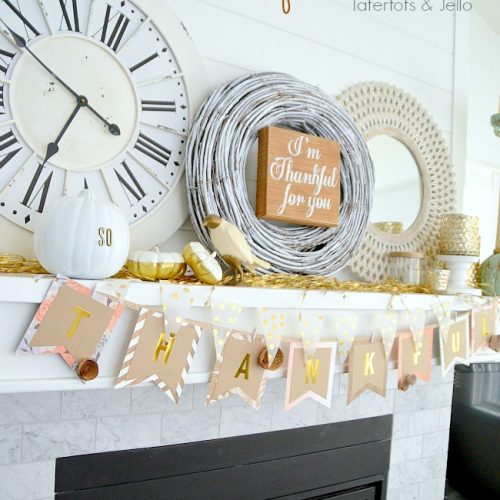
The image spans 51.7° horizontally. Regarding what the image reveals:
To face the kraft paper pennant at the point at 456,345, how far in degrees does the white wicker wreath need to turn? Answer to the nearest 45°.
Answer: approximately 45° to its left

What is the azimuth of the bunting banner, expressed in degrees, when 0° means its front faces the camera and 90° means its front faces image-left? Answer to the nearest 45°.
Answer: approximately 315°

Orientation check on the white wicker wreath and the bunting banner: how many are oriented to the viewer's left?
0

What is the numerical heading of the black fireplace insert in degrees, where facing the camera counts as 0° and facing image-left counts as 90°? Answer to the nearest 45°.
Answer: approximately 315°

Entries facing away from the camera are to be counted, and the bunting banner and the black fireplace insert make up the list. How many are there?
0

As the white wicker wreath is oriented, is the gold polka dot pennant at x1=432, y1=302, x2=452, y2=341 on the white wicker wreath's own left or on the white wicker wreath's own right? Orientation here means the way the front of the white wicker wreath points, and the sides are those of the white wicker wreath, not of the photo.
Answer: on the white wicker wreath's own left
